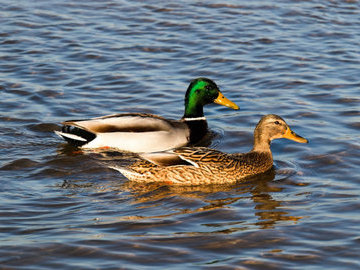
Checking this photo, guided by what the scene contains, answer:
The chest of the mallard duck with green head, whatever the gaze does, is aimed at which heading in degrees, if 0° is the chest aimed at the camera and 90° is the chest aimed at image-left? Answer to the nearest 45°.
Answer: approximately 270°
